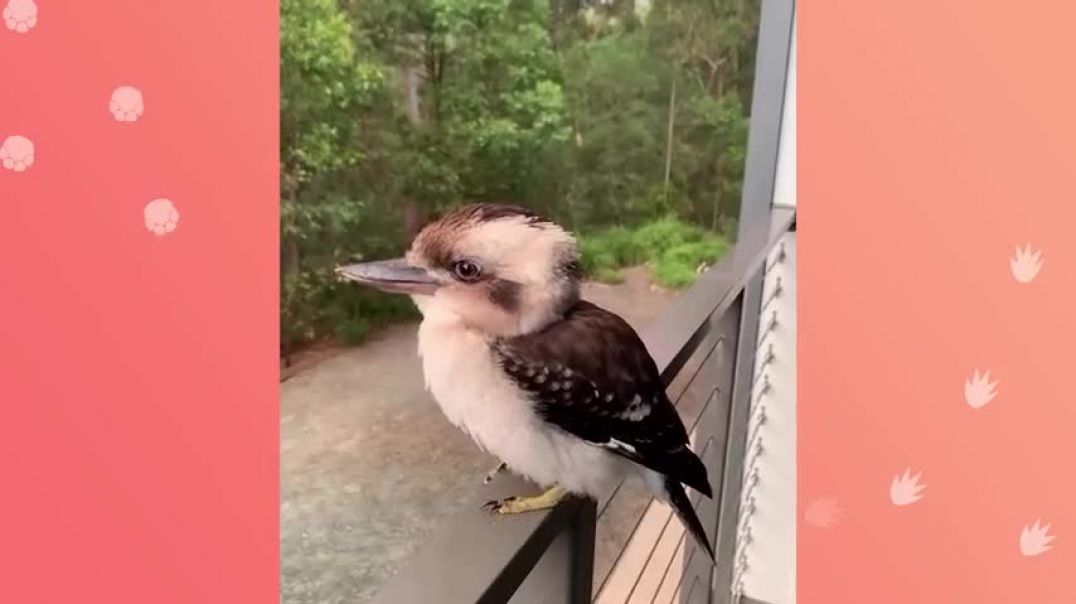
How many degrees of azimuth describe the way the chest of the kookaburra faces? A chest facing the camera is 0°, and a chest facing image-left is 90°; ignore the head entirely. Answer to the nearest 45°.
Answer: approximately 90°
